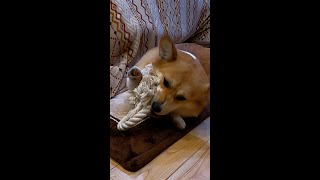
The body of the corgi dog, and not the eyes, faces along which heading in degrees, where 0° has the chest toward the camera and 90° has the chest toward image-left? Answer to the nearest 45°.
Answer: approximately 45°
